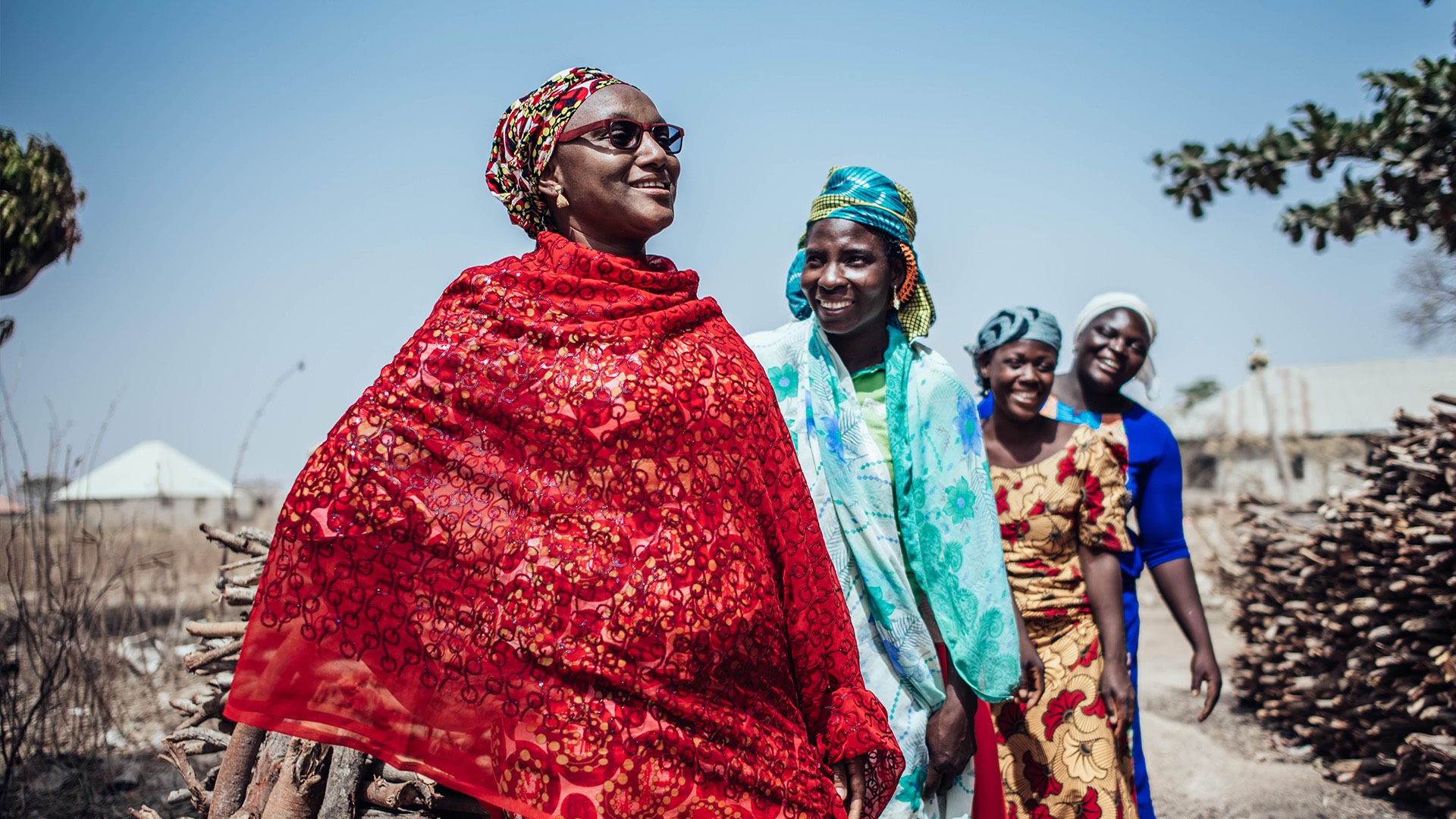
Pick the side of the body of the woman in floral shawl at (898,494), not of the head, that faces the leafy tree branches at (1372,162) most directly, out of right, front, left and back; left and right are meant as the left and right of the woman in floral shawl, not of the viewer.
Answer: back

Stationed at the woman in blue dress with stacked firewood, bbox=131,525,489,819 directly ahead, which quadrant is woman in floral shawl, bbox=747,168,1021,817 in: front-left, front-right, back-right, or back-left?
front-left

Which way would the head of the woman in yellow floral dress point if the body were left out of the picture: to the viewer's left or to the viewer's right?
to the viewer's left

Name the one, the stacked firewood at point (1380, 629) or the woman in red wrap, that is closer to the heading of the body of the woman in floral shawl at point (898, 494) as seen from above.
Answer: the woman in red wrap

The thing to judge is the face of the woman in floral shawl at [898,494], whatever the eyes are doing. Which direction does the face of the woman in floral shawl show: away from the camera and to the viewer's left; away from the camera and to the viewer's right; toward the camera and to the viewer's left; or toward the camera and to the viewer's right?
toward the camera and to the viewer's left

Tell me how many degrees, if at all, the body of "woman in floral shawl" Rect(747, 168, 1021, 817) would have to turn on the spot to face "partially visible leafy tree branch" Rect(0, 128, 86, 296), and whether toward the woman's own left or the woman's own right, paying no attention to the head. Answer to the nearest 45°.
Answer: approximately 90° to the woman's own right

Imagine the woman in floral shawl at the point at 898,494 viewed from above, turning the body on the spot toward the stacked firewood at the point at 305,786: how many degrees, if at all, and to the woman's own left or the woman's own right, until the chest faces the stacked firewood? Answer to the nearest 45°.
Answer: approximately 45° to the woman's own right

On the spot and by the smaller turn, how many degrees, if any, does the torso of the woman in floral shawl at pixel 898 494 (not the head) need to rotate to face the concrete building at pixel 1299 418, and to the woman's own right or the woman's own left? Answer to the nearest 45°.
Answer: approximately 135° to the woman's own right

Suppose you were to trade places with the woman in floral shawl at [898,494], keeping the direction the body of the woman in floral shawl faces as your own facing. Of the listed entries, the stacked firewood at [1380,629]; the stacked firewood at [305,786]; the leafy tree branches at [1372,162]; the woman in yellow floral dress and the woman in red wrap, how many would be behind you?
3

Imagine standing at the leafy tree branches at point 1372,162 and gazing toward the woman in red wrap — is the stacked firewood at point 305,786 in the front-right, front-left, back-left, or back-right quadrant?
front-right

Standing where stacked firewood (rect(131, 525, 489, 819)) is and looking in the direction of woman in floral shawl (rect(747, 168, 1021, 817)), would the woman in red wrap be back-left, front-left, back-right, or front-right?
front-right

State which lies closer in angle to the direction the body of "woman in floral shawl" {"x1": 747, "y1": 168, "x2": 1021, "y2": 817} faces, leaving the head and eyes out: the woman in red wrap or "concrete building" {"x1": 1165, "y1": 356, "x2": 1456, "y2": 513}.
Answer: the woman in red wrap

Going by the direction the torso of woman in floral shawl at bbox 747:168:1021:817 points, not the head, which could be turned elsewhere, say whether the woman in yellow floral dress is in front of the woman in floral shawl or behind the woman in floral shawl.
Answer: behind
